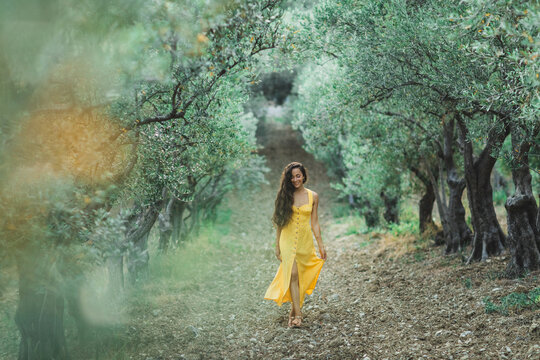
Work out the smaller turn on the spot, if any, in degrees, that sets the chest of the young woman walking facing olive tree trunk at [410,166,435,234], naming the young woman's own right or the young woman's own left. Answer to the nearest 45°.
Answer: approximately 135° to the young woman's own left

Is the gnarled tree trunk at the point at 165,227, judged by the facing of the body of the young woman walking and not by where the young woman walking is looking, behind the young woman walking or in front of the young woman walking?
behind

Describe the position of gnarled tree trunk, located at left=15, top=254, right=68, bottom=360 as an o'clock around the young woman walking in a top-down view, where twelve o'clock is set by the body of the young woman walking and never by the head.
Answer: The gnarled tree trunk is roughly at 2 o'clock from the young woman walking.

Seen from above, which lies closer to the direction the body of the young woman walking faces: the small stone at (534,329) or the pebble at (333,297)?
the small stone

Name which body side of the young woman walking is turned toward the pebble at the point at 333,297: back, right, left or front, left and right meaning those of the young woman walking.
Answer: back

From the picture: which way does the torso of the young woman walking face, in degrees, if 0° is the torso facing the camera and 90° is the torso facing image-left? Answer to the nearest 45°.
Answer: approximately 0°

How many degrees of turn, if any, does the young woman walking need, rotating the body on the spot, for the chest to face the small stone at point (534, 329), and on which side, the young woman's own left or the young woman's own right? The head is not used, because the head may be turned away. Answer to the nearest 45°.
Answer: approximately 45° to the young woman's own left

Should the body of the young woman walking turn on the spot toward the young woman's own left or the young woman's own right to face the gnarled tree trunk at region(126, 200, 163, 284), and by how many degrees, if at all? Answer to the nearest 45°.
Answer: approximately 135° to the young woman's own right

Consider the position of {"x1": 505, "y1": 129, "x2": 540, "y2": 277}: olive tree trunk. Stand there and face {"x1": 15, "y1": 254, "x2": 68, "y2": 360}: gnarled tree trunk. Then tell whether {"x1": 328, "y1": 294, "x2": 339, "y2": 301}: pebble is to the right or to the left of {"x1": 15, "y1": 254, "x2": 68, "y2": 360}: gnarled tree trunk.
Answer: right

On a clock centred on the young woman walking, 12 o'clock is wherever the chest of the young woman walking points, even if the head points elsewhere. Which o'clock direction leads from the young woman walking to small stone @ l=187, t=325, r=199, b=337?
The small stone is roughly at 3 o'clock from the young woman walking.

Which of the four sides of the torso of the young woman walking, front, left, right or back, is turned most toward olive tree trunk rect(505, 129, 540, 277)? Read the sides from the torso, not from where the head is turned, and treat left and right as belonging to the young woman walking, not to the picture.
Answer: left
